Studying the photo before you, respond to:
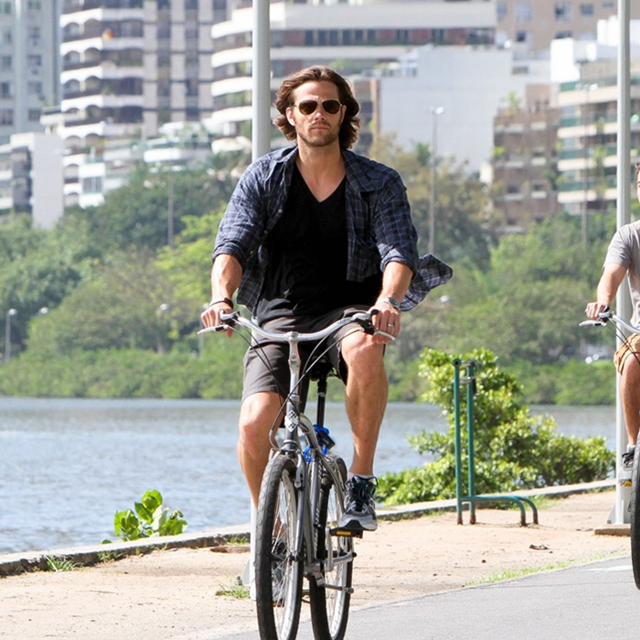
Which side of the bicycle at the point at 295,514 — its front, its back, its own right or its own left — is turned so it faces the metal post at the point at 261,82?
back

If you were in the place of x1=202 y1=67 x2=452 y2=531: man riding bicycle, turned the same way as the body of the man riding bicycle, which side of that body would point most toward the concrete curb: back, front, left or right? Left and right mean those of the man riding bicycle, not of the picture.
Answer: back

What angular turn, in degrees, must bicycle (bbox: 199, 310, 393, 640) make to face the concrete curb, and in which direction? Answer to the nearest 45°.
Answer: approximately 180°

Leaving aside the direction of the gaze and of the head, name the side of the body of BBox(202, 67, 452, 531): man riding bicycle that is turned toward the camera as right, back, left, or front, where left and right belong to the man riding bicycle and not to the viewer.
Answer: front

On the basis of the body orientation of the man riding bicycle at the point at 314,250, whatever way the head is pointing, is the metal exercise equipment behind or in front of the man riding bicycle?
behind

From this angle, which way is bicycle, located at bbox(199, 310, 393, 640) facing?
toward the camera

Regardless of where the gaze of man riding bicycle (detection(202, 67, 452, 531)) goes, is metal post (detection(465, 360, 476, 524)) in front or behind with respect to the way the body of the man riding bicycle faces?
behind
